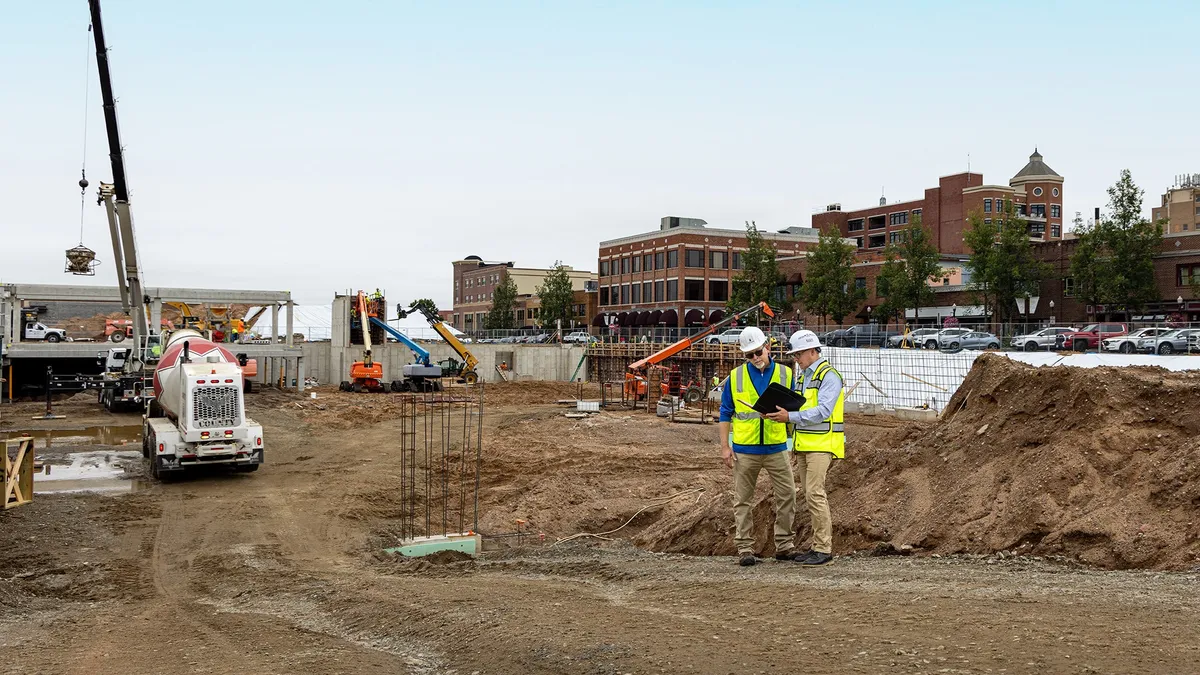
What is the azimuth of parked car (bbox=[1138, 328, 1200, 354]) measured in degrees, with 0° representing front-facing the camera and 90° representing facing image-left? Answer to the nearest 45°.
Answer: approximately 45°

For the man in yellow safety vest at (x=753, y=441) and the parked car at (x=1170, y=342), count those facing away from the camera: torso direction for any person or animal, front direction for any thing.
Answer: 0

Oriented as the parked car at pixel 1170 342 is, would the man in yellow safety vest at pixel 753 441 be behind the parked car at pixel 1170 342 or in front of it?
in front

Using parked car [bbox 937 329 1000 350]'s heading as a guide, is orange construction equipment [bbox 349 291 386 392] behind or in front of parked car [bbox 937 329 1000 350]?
in front

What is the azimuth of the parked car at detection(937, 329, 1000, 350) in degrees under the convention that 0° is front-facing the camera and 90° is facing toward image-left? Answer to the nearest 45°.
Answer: approximately 45°

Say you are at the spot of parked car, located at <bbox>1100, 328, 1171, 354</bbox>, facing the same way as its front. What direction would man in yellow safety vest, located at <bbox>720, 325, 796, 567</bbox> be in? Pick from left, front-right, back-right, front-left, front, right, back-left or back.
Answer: front-left

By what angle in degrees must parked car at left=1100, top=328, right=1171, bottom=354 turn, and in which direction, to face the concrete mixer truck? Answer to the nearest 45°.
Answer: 0° — it already faces it

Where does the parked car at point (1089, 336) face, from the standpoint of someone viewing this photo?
facing the viewer and to the left of the viewer

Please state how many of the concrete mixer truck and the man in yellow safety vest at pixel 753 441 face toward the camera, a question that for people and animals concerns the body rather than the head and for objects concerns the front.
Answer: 1

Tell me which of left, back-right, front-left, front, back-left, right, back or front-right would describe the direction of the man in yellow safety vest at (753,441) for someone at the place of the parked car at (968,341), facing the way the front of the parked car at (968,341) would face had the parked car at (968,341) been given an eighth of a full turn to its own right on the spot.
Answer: left

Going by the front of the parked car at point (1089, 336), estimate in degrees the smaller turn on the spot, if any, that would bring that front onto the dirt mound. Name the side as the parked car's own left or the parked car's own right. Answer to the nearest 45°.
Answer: approximately 45° to the parked car's own left
